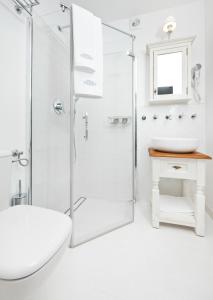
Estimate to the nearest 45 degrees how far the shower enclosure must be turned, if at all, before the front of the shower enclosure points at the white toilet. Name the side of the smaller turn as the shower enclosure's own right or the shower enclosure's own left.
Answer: approximately 45° to the shower enclosure's own right

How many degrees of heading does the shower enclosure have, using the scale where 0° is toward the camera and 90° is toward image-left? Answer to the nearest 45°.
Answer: approximately 315°
